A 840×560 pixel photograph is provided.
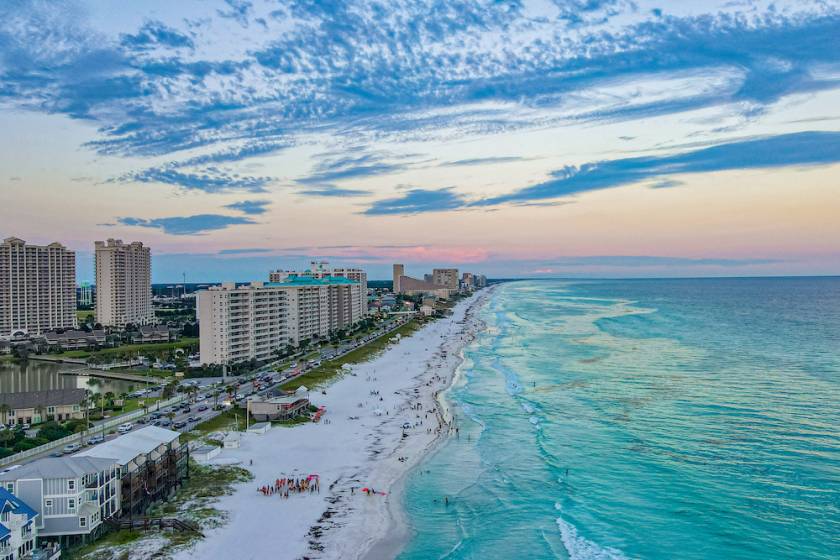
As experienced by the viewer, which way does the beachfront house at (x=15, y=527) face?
facing the viewer and to the right of the viewer

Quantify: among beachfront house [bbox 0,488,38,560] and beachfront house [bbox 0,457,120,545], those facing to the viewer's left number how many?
0

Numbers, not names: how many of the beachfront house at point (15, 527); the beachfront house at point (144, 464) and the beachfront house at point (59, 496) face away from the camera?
0

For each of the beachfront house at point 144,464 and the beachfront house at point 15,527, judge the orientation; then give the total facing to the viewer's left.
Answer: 0

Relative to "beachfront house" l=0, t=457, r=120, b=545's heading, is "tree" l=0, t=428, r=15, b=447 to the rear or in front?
to the rear

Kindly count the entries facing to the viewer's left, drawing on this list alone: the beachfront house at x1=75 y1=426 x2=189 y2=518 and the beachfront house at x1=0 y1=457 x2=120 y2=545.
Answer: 0

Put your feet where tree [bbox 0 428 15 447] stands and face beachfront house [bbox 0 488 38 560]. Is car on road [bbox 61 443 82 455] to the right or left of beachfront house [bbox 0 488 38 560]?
left

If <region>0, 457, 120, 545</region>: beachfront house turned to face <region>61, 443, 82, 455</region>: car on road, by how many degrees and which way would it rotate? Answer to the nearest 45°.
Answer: approximately 135° to its left

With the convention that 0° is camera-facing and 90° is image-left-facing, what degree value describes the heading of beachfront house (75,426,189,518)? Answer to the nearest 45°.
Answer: approximately 315°

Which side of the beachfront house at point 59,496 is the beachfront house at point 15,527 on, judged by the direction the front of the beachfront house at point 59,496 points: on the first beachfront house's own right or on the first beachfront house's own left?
on the first beachfront house's own right
